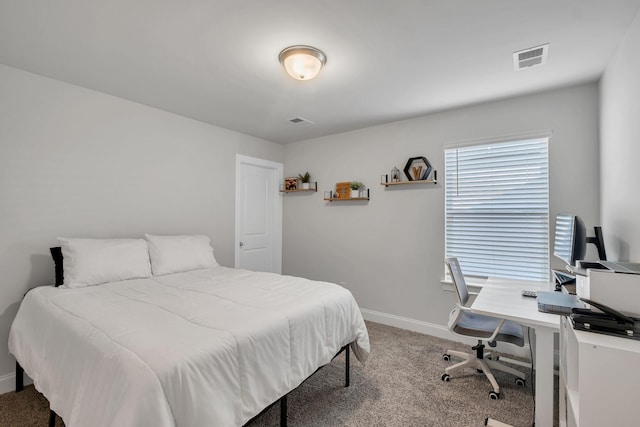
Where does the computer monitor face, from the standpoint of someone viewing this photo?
facing to the left of the viewer

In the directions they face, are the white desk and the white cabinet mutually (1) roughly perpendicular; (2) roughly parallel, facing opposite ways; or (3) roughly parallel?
roughly parallel

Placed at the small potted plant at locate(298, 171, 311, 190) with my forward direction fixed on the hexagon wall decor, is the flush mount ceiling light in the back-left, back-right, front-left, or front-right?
front-right

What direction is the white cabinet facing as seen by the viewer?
to the viewer's left

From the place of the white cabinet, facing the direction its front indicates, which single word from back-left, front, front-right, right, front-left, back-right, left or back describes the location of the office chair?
front-right

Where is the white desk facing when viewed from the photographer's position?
facing to the left of the viewer

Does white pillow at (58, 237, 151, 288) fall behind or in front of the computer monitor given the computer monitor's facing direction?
in front

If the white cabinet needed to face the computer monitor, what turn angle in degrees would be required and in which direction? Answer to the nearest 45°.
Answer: approximately 90° to its right

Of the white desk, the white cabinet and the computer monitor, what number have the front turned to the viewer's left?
3
